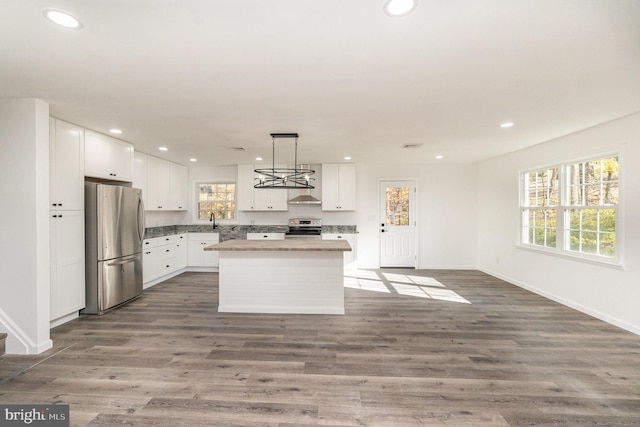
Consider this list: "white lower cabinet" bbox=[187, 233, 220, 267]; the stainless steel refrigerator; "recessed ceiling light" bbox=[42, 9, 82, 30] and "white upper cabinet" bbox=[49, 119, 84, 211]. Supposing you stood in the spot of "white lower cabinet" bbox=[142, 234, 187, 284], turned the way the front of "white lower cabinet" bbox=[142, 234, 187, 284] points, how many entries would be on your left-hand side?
1

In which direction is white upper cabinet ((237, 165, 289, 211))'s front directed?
toward the camera

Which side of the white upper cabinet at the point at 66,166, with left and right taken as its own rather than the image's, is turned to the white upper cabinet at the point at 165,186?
left

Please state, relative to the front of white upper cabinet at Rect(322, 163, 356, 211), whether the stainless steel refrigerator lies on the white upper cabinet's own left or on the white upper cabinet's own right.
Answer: on the white upper cabinet's own right

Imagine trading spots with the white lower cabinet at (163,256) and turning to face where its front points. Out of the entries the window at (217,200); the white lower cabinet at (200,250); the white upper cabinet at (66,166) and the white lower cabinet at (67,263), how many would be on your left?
2

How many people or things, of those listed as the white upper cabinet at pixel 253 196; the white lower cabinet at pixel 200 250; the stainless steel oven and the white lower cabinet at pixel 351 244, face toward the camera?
4

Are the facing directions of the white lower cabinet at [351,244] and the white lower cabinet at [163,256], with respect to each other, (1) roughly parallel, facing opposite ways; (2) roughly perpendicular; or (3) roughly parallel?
roughly perpendicular

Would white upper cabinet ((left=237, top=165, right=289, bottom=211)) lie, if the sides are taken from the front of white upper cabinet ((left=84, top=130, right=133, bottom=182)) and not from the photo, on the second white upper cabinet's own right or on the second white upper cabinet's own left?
on the second white upper cabinet's own left

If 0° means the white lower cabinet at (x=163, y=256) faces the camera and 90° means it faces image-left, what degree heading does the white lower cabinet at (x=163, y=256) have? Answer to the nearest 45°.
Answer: approximately 315°

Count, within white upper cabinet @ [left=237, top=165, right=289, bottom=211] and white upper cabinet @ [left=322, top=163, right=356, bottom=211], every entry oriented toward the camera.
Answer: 2

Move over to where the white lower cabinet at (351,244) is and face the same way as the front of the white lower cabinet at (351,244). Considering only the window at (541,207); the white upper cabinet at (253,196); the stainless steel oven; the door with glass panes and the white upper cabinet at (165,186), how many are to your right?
3

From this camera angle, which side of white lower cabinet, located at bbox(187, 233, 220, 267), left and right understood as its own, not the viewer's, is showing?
front

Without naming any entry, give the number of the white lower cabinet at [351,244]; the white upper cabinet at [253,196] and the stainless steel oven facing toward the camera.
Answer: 3

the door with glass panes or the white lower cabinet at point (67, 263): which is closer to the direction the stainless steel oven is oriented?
the white lower cabinet

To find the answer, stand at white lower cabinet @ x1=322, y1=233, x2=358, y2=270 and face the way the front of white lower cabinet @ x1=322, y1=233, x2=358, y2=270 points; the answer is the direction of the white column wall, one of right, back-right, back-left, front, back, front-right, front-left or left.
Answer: front-right

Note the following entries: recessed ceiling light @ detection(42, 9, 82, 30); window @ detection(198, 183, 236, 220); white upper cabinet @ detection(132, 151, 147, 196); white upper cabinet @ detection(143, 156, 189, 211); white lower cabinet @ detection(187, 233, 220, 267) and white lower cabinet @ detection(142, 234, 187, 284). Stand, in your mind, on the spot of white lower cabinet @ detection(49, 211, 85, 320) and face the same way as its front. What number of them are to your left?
5

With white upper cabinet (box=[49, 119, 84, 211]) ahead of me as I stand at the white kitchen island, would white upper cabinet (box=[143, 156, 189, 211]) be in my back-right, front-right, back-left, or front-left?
front-right

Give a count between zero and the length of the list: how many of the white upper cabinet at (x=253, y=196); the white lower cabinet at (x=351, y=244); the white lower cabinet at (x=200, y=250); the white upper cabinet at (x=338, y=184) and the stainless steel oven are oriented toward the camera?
5

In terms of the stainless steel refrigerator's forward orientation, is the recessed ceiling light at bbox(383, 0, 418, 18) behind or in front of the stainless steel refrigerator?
in front

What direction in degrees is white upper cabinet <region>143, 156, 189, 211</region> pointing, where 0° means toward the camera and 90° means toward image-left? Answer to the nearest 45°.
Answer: approximately 315°

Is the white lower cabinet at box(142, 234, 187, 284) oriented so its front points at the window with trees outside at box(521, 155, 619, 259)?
yes

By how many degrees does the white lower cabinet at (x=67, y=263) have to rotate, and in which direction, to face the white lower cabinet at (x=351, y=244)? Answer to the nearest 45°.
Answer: approximately 45° to its left
